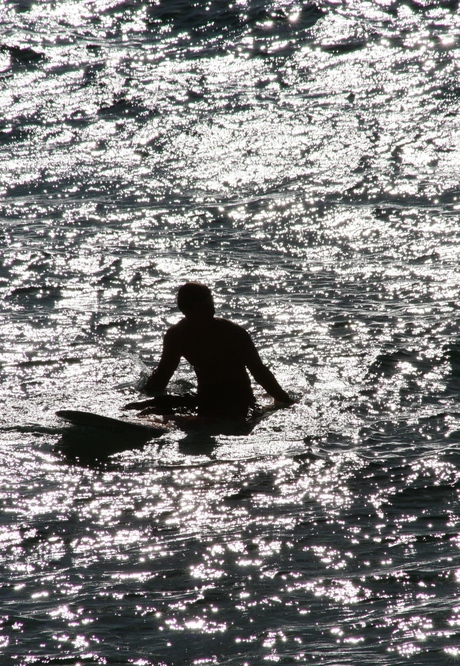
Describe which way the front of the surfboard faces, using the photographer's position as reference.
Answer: facing to the left of the viewer
